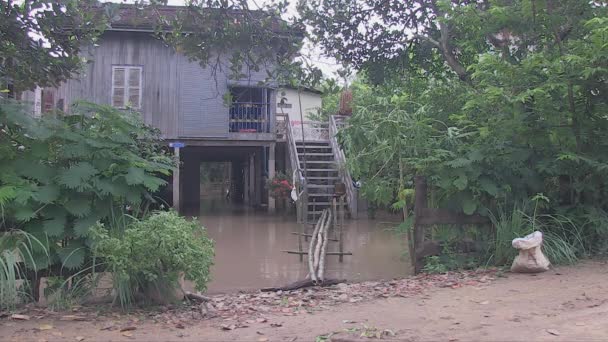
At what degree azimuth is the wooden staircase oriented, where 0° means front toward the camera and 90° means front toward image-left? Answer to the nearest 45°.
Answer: approximately 0°

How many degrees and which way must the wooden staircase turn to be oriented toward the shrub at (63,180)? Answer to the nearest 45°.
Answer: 0° — it already faces it

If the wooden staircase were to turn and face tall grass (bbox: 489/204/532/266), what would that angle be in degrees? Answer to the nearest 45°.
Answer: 0° — it already faces it

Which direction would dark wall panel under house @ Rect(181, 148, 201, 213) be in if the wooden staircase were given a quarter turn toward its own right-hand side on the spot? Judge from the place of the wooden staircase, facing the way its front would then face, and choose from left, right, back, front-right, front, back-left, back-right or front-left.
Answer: front-right

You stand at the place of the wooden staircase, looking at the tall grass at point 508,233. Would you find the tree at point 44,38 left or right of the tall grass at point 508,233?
right
